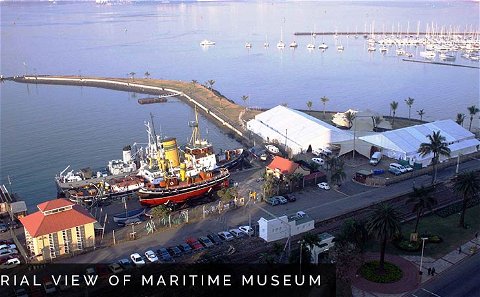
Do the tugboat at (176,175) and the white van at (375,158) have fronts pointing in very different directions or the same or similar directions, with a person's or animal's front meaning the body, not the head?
very different directions

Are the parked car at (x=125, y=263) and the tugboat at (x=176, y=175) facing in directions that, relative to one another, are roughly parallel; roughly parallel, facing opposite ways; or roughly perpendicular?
roughly perpendicular

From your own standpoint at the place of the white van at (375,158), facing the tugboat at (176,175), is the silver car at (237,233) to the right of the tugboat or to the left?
left

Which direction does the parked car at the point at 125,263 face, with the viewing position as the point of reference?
facing away from the viewer and to the left of the viewer

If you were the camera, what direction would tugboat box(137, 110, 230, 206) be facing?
facing away from the viewer and to the right of the viewer

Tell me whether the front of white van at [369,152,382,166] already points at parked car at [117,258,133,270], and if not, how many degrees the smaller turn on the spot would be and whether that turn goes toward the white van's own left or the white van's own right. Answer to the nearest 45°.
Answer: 0° — it already faces it

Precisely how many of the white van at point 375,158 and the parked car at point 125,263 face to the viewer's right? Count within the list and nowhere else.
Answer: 0

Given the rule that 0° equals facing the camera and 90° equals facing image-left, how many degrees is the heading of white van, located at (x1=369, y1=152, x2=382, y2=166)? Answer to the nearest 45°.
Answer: approximately 45°

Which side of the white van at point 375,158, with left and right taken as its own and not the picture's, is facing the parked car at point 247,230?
front

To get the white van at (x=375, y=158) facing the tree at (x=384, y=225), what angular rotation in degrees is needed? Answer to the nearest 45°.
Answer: approximately 45° to its left

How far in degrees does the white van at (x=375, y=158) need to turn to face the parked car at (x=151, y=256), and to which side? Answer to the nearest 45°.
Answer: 0° — it already faces it

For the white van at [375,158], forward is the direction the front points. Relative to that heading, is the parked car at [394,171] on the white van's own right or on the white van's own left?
on the white van's own left
